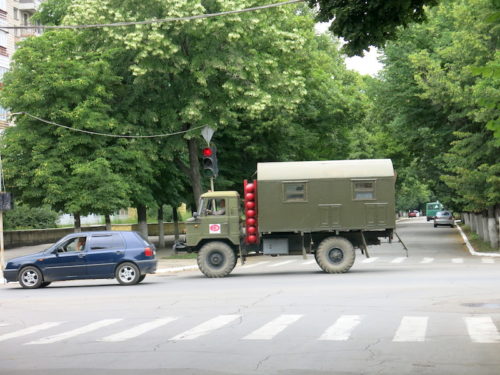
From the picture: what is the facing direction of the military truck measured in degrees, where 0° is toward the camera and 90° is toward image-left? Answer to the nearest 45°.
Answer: approximately 90°

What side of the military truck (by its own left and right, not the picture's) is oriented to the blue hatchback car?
front

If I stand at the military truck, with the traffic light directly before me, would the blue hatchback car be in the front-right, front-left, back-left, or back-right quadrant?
front-left

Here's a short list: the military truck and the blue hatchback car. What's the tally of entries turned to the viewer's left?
2

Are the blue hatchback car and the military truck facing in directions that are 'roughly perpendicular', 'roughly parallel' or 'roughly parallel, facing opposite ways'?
roughly parallel

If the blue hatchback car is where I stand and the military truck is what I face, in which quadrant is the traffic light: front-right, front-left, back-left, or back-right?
front-left

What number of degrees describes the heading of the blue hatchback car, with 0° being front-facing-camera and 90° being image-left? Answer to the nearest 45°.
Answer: approximately 90°

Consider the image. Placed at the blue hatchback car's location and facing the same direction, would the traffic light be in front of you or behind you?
behind

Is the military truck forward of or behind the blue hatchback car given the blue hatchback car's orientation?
behind
